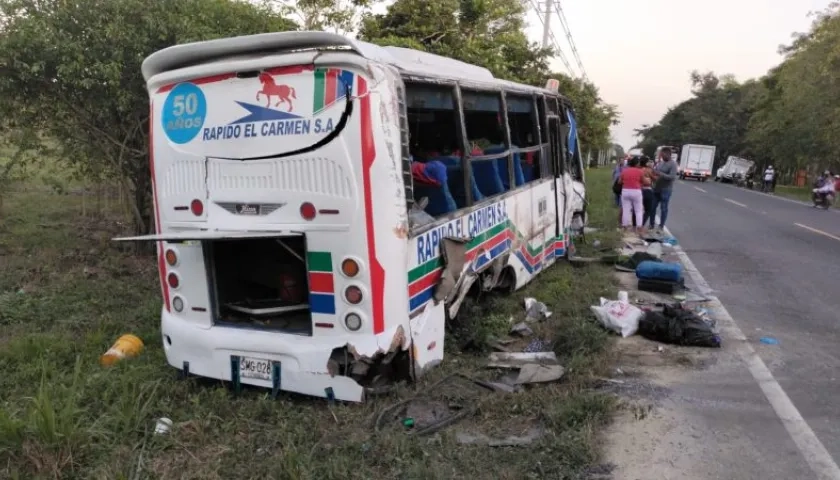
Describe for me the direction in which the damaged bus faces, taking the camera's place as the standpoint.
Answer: facing away from the viewer and to the right of the viewer

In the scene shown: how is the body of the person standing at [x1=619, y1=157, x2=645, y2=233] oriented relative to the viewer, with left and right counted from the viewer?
facing away from the viewer

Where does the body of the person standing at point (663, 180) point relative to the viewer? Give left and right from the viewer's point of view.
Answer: facing the viewer and to the left of the viewer

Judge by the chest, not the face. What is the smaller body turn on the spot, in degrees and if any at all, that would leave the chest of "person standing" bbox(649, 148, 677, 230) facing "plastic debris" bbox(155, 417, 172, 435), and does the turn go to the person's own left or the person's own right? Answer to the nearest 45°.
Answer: approximately 45° to the person's own left

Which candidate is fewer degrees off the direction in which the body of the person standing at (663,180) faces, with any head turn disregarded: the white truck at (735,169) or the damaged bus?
the damaged bus

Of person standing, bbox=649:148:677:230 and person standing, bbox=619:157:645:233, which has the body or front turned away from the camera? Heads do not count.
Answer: person standing, bbox=619:157:645:233

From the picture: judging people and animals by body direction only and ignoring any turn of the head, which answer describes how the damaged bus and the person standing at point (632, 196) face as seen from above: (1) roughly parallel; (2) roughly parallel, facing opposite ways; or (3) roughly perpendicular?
roughly parallel
